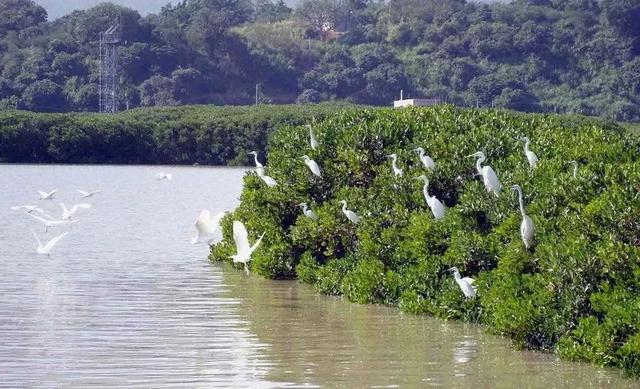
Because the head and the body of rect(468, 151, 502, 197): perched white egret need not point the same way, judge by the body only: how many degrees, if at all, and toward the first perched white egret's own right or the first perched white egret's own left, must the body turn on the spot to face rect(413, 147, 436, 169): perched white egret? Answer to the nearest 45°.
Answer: approximately 45° to the first perched white egret's own right

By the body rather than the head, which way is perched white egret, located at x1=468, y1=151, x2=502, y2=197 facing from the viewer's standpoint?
to the viewer's left

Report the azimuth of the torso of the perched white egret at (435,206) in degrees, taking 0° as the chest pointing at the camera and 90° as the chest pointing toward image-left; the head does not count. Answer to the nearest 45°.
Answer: approximately 90°

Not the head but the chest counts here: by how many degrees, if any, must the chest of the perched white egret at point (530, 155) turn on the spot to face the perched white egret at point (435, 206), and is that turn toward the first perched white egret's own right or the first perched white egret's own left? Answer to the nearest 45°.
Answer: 0° — it already faces it

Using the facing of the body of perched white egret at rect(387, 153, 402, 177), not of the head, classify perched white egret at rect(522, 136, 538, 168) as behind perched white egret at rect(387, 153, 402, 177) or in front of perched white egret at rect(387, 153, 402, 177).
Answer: behind

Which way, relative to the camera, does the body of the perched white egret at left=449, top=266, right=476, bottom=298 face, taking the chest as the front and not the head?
to the viewer's left

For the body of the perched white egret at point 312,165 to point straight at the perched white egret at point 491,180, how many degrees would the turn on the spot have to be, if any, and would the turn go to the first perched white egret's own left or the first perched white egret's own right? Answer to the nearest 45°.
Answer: approximately 135° to the first perched white egret's own left

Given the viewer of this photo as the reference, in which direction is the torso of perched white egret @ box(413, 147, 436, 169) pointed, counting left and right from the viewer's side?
facing to the left of the viewer

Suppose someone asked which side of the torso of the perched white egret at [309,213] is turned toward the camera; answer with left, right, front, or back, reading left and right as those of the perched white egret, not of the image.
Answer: left

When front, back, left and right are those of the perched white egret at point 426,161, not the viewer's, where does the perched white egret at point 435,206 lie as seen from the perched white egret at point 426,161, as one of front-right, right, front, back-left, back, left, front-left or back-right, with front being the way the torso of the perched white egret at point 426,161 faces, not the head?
left

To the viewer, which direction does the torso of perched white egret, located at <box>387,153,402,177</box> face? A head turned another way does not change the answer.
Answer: to the viewer's left
